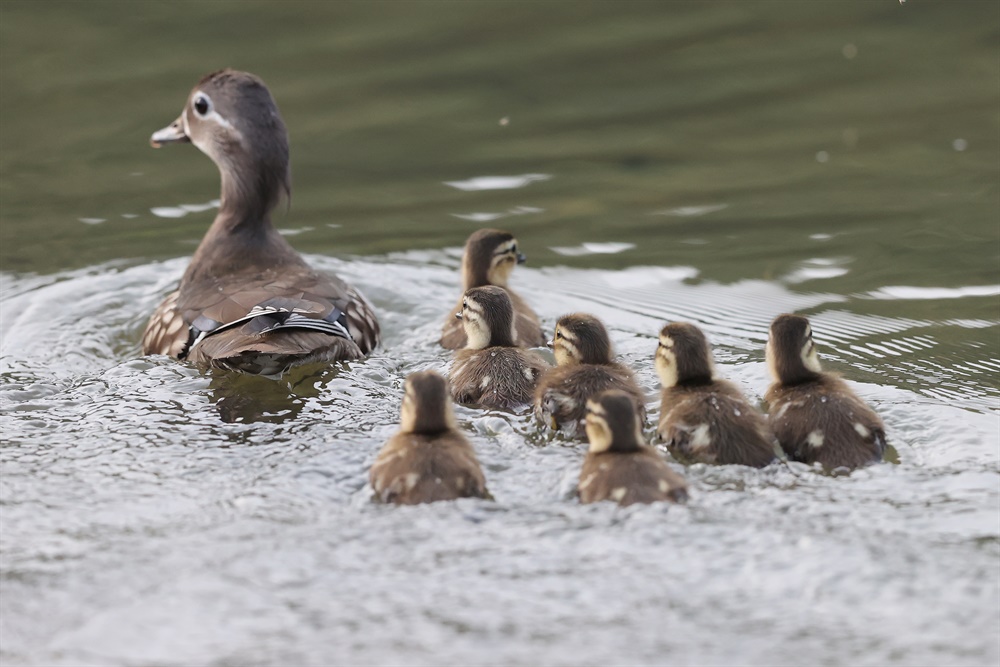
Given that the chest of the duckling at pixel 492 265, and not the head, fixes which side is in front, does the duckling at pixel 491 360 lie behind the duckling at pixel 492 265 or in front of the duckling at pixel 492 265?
behind

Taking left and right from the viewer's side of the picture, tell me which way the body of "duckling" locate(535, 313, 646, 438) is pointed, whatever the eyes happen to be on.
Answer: facing away from the viewer and to the left of the viewer

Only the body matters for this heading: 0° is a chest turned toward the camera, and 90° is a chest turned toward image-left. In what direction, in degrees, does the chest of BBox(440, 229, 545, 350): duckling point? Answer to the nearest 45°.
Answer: approximately 180°

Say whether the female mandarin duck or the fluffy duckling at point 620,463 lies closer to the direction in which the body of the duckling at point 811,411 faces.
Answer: the female mandarin duck

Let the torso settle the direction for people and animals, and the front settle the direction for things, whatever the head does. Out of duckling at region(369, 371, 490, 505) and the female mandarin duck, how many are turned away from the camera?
2

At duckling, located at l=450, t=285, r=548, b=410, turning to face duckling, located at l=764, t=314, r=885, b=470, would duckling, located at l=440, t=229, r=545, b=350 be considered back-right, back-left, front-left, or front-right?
back-left

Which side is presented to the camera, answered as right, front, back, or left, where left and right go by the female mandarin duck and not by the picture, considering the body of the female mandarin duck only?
back

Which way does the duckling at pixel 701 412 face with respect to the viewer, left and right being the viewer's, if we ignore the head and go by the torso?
facing away from the viewer and to the left of the viewer

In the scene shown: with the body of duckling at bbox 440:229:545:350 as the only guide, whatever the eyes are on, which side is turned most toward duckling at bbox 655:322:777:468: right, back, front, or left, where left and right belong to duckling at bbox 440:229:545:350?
back

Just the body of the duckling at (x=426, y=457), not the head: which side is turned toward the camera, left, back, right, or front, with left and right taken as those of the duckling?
back
